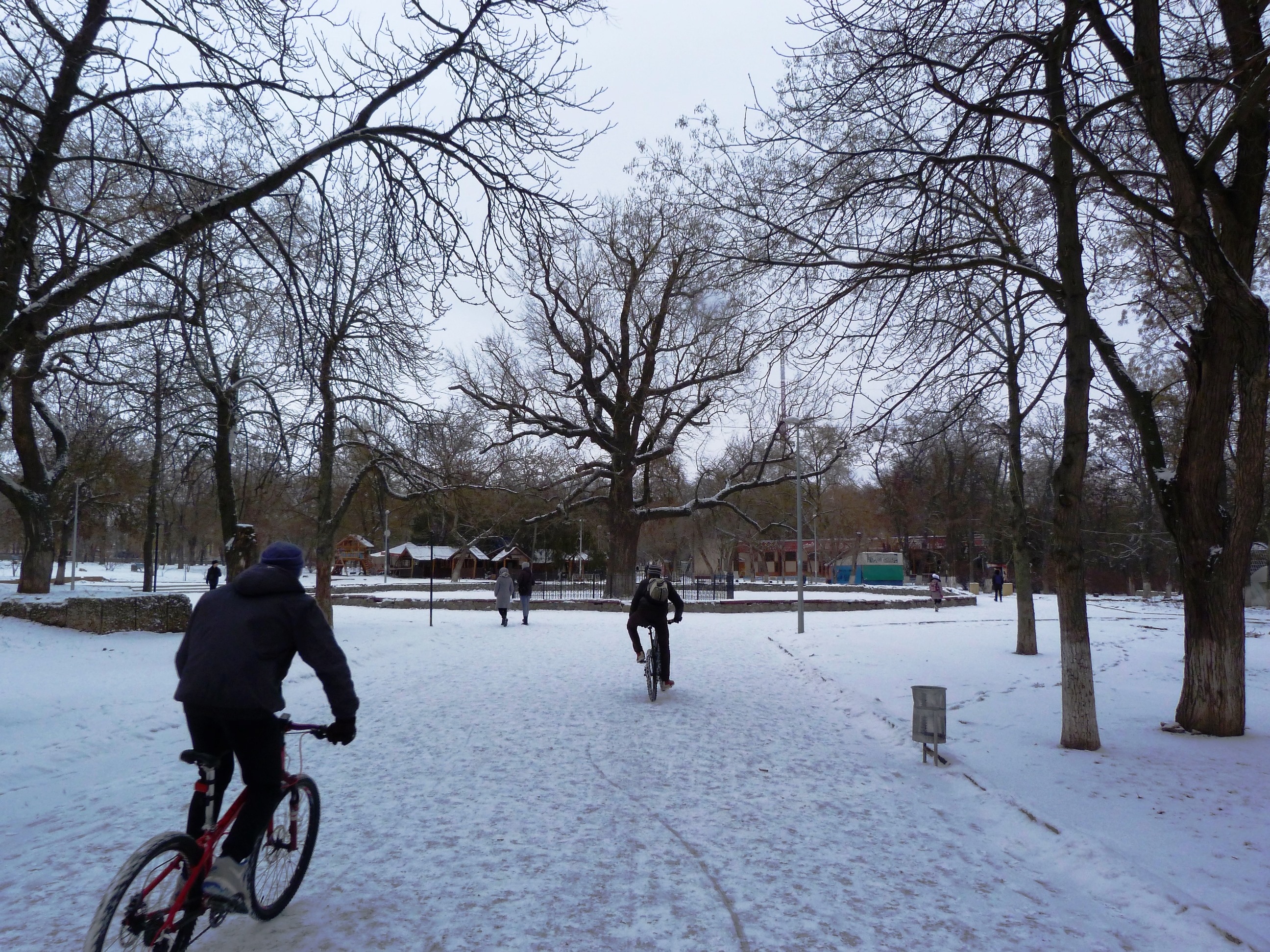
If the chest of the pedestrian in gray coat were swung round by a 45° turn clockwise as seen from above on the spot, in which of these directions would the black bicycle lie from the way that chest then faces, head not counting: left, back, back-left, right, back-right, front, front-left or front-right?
back-right

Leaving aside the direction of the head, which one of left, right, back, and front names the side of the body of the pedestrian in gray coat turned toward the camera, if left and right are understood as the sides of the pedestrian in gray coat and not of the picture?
back

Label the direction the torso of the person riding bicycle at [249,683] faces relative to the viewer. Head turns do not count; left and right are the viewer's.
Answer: facing away from the viewer and to the right of the viewer

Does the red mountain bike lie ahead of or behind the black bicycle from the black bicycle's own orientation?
behind

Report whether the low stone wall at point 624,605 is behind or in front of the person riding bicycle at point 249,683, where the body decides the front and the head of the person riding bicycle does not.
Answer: in front

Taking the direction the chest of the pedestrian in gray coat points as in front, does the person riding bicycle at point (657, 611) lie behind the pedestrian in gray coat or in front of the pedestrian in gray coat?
behind

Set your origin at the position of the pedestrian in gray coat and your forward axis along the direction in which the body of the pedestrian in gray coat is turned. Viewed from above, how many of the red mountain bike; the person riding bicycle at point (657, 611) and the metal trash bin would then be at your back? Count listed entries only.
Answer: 3

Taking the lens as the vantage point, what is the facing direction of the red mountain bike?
facing away from the viewer and to the right of the viewer

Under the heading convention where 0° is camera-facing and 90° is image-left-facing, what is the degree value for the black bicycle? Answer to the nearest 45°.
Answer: approximately 180°

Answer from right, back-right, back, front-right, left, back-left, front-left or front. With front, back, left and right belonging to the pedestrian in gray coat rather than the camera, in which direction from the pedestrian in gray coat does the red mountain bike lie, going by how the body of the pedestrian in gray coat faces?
back

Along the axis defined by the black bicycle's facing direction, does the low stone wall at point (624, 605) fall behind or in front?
in front

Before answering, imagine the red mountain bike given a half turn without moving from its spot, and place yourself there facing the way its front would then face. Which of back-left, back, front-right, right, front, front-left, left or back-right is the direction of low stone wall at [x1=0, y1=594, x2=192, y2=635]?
back-right

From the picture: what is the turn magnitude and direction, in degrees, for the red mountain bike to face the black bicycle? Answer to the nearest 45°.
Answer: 0° — it already faces it
